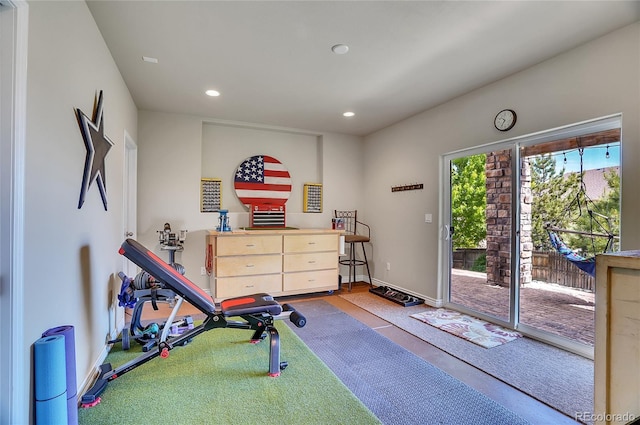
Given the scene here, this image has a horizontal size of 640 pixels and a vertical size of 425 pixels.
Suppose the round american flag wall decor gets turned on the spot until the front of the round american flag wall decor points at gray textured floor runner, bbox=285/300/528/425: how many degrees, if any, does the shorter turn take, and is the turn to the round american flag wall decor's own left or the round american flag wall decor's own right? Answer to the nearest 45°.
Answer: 0° — it already faces it

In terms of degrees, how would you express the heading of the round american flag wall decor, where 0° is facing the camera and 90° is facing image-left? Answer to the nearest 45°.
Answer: approximately 0°

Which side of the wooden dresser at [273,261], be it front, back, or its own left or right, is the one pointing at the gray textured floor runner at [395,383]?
front

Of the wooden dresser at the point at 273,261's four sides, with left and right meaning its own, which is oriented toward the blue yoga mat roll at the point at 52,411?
front

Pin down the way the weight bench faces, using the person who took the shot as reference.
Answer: facing to the right of the viewer

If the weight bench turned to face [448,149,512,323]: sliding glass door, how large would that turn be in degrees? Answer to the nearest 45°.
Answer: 0° — it already faces it

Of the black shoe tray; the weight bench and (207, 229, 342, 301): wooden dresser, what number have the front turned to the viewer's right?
1

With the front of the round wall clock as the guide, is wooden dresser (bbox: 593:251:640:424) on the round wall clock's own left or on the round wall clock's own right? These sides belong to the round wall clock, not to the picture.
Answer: on the round wall clock's own left

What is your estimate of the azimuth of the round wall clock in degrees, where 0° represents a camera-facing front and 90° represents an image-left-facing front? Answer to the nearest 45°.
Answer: approximately 45°

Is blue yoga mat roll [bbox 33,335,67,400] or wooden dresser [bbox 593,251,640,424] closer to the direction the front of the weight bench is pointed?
the wooden dresser

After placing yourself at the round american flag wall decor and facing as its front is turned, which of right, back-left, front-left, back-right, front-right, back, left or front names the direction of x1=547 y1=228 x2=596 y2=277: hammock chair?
front-left
